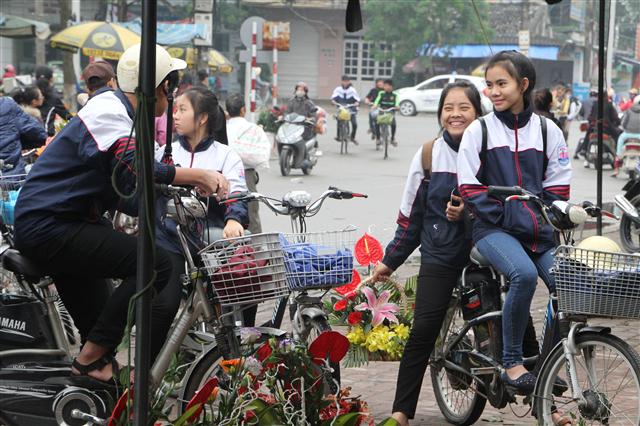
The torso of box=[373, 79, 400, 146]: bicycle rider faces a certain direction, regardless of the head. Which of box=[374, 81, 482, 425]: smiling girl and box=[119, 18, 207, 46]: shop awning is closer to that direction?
the smiling girl

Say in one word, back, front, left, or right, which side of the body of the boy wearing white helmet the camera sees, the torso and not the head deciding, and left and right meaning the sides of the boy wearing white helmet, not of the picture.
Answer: right

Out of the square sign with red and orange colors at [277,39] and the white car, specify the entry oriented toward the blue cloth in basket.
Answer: the square sign with red and orange colors

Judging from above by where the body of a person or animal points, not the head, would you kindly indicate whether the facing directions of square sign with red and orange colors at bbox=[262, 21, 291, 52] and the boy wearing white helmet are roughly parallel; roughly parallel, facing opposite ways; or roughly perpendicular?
roughly perpendicular

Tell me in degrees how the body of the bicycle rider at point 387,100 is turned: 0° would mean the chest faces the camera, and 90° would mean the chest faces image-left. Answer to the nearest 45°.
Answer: approximately 0°

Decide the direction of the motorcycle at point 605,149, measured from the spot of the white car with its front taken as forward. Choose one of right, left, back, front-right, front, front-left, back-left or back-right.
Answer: left

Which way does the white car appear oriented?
to the viewer's left

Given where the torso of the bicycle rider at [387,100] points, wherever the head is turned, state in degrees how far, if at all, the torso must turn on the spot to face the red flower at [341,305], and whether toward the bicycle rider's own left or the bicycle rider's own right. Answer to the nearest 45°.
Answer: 0° — they already face it

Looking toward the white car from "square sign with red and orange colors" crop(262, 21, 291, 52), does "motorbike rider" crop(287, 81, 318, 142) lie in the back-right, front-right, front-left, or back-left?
back-right

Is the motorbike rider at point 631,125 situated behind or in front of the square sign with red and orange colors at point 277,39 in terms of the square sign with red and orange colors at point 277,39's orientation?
in front

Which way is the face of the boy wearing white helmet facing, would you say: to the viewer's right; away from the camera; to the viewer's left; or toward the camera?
to the viewer's right
